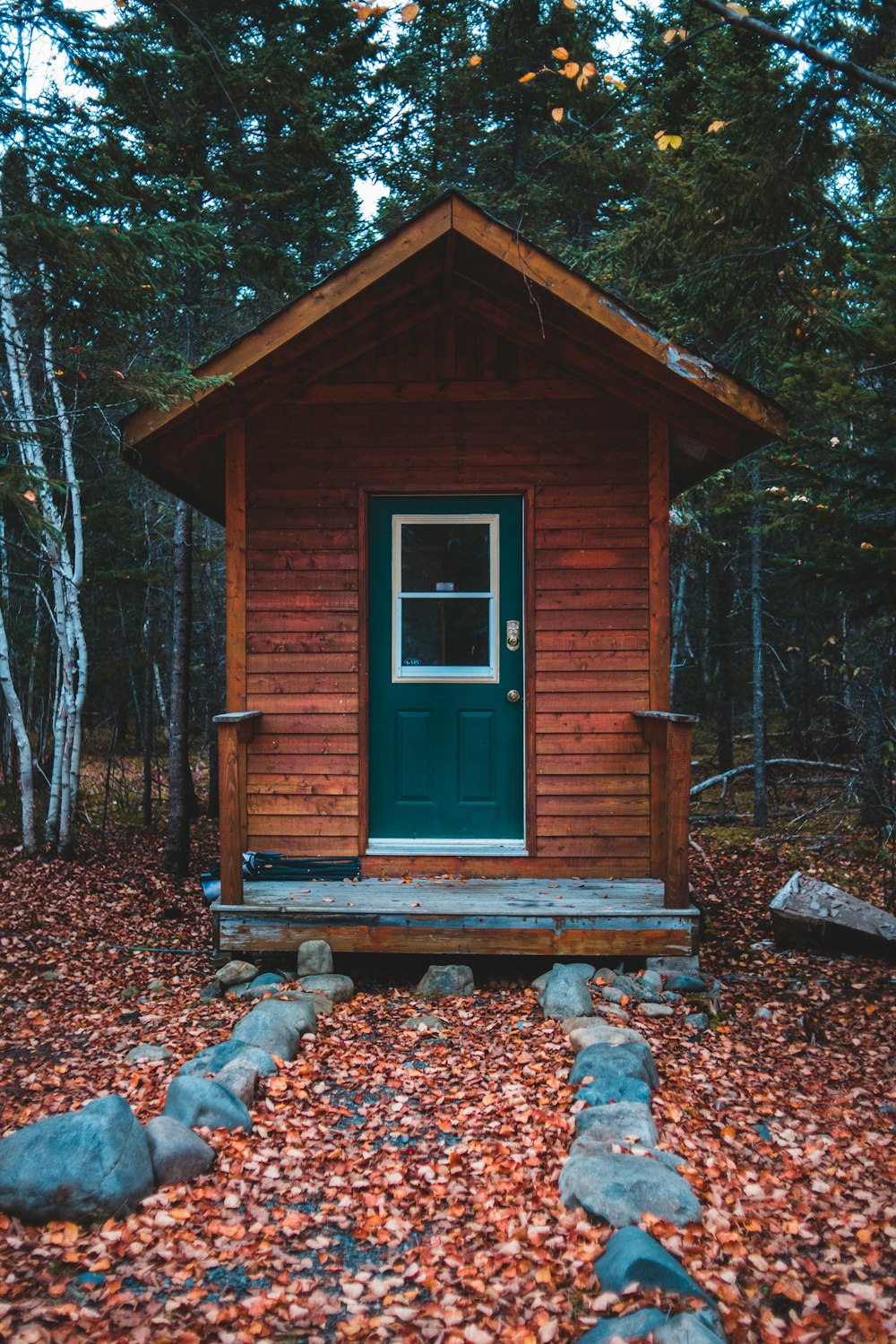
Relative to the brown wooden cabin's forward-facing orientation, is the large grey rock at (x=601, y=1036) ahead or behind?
ahead

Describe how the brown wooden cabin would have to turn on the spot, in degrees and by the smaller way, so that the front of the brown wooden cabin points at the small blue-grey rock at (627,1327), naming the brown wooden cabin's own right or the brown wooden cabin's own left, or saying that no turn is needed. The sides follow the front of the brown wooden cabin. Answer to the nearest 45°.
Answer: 0° — it already faces it

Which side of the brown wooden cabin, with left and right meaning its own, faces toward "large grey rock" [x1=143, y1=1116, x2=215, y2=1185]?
front

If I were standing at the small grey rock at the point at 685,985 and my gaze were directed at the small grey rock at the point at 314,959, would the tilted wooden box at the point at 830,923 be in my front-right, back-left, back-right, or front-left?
back-right

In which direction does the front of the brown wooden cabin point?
toward the camera

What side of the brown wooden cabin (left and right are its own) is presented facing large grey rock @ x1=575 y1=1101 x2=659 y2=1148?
front

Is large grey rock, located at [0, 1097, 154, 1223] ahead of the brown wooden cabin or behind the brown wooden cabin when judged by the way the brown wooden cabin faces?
ahead

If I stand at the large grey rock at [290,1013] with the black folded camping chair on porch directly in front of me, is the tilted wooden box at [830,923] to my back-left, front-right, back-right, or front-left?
front-right

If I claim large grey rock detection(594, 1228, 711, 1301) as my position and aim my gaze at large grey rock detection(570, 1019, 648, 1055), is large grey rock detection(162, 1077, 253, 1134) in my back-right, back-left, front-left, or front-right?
front-left

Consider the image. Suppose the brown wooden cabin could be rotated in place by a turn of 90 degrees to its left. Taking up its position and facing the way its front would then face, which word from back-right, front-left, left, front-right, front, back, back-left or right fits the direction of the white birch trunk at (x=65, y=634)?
back-left

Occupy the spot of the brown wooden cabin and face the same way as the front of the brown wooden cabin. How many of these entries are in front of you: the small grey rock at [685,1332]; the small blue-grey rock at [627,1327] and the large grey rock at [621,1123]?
3

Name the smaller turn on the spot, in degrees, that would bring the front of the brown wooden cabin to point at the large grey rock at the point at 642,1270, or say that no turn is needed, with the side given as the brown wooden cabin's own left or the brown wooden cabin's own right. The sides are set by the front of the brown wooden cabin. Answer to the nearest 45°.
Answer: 0° — it already faces it

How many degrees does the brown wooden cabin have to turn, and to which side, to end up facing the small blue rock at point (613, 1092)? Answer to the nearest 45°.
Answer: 0° — it already faces it
